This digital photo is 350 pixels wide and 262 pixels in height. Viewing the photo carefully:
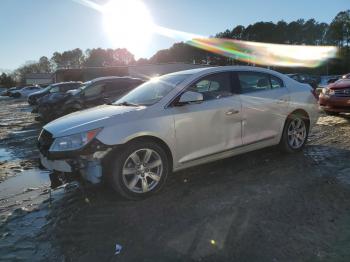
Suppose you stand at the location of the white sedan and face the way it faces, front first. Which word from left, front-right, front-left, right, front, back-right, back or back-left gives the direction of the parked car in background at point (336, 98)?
back

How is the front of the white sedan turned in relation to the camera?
facing the viewer and to the left of the viewer

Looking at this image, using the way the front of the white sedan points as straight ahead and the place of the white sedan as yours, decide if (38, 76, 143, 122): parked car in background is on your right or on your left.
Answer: on your right

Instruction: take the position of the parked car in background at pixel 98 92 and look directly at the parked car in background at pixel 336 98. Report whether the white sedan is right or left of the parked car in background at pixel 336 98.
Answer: right
